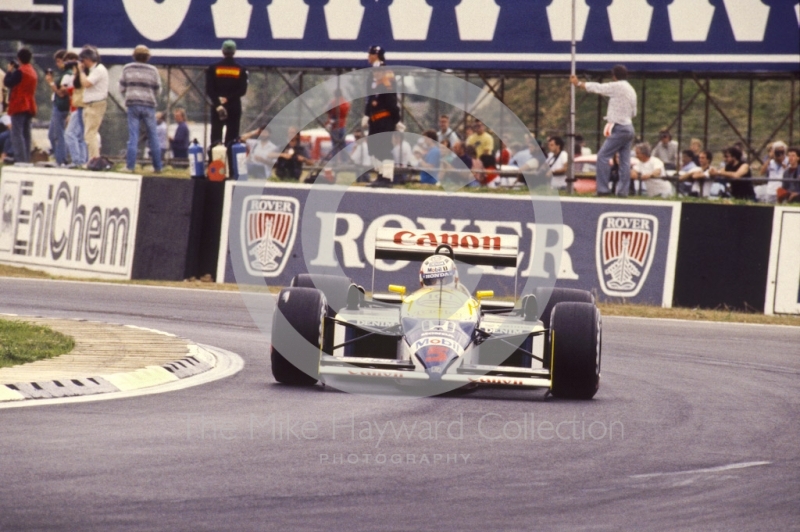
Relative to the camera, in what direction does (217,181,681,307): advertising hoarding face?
facing the viewer

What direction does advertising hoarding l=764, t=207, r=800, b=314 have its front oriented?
toward the camera

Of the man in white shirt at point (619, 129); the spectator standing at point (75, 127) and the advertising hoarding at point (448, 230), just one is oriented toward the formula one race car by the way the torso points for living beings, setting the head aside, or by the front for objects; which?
the advertising hoarding

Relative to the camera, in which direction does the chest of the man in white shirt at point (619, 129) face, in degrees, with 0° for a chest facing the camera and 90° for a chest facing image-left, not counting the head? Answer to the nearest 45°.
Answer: approximately 135°

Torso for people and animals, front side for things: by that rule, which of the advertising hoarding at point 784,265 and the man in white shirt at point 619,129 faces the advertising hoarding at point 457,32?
the man in white shirt

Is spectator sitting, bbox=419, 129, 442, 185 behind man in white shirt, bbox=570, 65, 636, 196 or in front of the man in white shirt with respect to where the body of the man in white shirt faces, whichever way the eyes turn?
in front

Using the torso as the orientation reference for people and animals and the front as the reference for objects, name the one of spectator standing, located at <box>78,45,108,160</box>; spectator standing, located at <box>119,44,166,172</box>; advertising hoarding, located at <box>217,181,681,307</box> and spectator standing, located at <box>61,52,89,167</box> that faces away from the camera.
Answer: spectator standing, located at <box>119,44,166,172</box>

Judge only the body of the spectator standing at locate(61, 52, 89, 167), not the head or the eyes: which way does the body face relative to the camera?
to the viewer's left

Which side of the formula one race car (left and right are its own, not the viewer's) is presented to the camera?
front

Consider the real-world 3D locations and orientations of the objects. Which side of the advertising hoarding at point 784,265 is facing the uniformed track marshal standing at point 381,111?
right
